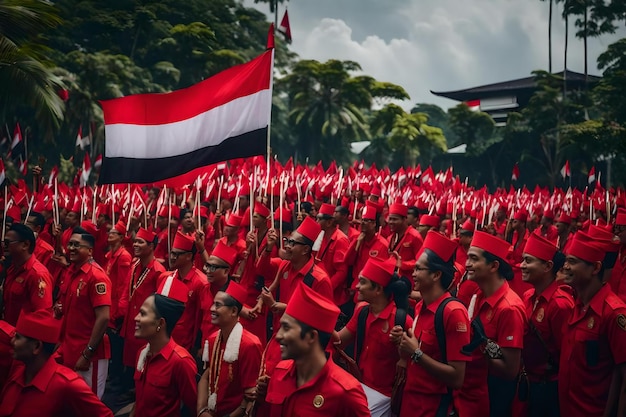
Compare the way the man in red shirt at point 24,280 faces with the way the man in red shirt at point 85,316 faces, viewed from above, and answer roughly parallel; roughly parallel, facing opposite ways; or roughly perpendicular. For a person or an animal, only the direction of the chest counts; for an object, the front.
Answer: roughly parallel

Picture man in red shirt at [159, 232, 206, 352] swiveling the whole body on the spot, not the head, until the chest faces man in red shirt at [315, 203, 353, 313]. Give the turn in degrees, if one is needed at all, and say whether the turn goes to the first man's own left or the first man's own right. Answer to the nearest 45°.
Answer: approximately 180°

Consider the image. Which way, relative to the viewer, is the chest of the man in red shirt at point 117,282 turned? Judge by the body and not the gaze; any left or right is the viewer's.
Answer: facing the viewer and to the left of the viewer

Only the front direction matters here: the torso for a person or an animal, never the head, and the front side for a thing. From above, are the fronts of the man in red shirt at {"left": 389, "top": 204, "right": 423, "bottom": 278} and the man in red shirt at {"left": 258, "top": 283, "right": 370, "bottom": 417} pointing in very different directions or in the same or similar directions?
same or similar directions

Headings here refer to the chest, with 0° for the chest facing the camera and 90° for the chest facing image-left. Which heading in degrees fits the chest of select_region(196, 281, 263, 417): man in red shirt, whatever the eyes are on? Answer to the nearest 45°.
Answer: approximately 45°

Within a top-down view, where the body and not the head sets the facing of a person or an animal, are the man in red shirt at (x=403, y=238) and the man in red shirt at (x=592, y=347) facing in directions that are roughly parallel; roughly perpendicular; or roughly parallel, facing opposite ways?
roughly parallel

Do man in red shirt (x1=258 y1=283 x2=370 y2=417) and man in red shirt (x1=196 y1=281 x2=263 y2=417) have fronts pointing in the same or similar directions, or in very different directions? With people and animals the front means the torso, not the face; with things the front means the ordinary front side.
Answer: same or similar directions

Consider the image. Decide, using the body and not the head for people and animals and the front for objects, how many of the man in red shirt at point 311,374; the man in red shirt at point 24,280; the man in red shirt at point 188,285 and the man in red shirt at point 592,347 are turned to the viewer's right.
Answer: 0

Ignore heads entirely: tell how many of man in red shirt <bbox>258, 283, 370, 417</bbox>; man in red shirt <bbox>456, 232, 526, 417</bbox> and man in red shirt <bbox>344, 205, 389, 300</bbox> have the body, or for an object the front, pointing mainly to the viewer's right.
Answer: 0

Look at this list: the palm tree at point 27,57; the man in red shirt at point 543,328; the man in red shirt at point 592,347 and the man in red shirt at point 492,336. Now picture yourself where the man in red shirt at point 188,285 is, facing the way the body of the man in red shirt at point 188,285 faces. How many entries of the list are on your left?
3

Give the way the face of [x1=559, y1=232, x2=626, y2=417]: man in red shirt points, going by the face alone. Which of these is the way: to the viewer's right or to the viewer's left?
to the viewer's left

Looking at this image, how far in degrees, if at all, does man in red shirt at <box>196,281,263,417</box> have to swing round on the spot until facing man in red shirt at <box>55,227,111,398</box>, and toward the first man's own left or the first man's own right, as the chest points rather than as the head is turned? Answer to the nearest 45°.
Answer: approximately 90° to the first man's own right
